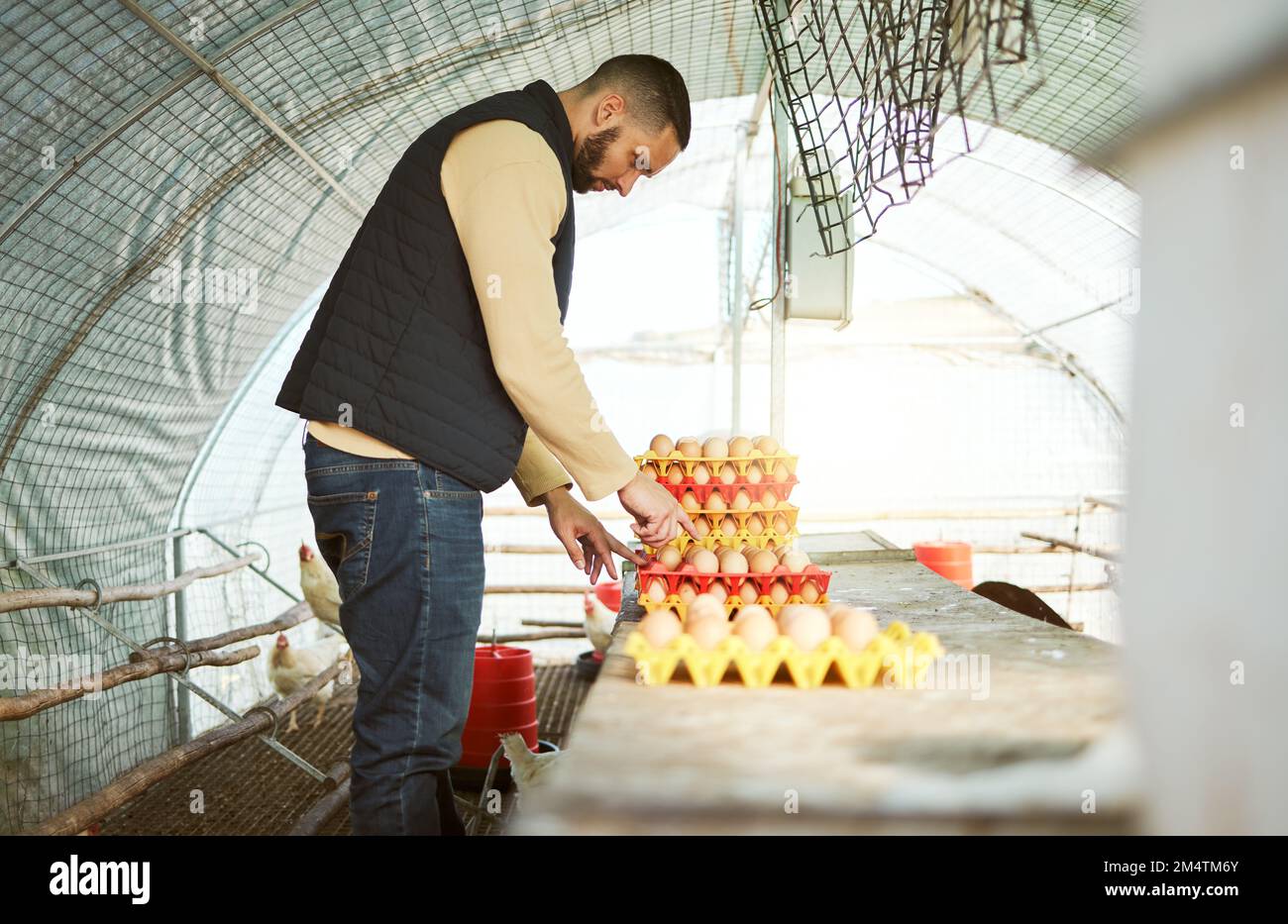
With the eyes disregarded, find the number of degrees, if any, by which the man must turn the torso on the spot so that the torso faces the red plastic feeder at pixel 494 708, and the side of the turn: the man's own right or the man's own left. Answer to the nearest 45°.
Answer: approximately 90° to the man's own left

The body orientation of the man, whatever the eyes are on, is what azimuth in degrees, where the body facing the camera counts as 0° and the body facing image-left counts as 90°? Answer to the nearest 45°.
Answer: approximately 270°

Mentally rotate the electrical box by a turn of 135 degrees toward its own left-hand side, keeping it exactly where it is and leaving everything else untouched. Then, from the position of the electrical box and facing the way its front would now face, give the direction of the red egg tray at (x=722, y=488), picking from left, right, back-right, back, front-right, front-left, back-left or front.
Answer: back-left

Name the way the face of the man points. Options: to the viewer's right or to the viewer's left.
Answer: to the viewer's right

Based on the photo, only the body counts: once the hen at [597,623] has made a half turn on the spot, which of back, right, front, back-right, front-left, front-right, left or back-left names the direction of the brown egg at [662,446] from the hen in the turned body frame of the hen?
back-right

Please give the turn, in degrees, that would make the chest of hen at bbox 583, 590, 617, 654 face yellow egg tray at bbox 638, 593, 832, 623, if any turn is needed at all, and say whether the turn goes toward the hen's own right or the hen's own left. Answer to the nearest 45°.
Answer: approximately 45° to the hen's own left

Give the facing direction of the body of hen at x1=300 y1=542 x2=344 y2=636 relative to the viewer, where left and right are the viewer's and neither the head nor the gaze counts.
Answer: facing to the left of the viewer

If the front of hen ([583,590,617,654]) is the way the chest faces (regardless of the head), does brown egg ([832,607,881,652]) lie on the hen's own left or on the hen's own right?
on the hen's own left
